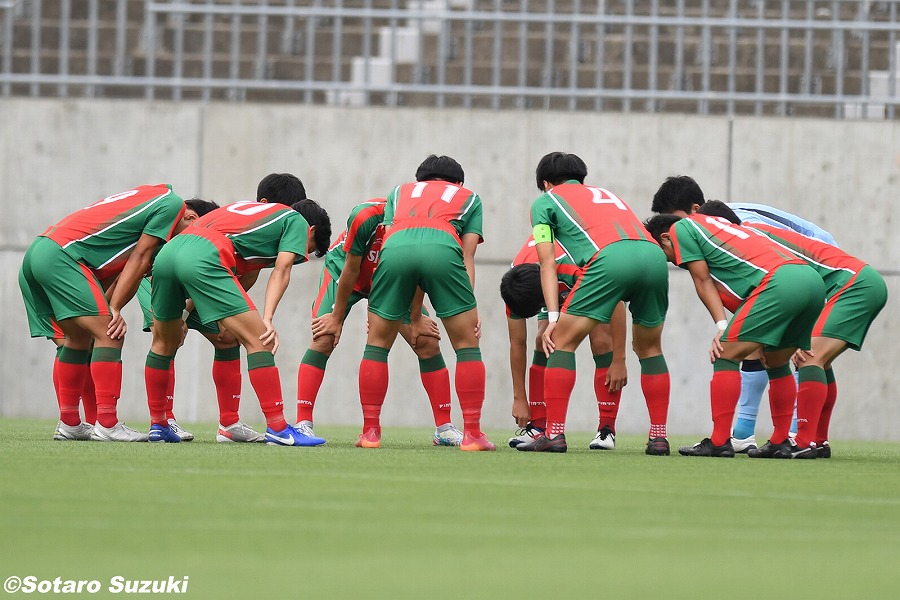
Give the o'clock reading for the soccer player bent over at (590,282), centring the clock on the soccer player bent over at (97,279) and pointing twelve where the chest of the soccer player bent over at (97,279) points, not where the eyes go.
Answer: the soccer player bent over at (590,282) is roughly at 1 o'clock from the soccer player bent over at (97,279).

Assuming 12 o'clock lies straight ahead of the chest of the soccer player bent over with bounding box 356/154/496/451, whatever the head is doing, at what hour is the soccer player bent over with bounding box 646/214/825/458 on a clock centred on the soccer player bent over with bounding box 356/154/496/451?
the soccer player bent over with bounding box 646/214/825/458 is roughly at 3 o'clock from the soccer player bent over with bounding box 356/154/496/451.

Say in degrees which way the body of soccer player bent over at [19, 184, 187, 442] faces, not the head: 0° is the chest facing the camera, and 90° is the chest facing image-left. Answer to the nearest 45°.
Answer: approximately 270°

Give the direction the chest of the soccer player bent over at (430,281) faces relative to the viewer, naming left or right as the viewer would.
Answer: facing away from the viewer

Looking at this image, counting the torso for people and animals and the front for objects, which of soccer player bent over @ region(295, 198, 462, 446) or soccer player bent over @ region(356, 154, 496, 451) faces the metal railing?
soccer player bent over @ region(356, 154, 496, 451)

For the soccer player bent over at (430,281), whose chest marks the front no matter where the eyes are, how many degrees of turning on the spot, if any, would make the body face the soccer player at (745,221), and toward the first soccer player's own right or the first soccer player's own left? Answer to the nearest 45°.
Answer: approximately 45° to the first soccer player's own right

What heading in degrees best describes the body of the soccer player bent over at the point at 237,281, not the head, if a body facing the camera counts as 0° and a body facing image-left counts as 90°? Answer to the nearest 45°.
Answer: approximately 225°
